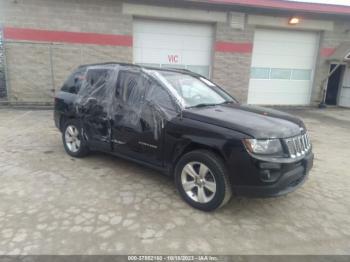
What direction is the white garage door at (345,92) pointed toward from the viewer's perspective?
toward the camera

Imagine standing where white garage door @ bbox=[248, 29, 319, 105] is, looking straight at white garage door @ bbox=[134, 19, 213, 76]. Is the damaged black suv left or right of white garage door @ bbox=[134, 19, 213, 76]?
left

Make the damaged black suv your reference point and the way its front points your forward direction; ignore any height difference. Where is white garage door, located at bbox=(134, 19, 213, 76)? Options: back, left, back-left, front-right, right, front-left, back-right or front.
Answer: back-left

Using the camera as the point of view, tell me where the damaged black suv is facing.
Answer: facing the viewer and to the right of the viewer

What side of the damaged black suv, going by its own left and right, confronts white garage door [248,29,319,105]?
left

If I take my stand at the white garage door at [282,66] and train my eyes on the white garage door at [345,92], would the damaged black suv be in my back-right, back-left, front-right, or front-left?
back-right

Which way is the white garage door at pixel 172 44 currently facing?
toward the camera

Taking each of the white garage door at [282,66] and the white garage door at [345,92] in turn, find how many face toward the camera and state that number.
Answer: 2

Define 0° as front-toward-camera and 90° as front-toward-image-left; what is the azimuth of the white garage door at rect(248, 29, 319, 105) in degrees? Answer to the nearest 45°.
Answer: approximately 0°

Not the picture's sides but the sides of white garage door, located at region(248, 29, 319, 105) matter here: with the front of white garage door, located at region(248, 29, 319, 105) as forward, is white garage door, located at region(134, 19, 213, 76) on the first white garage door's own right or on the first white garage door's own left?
on the first white garage door's own right

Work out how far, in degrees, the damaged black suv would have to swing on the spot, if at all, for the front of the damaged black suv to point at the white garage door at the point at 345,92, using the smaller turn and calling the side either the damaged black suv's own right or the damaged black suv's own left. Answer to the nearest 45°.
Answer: approximately 90° to the damaged black suv's own left

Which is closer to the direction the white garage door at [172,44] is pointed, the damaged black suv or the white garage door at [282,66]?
the damaged black suv
